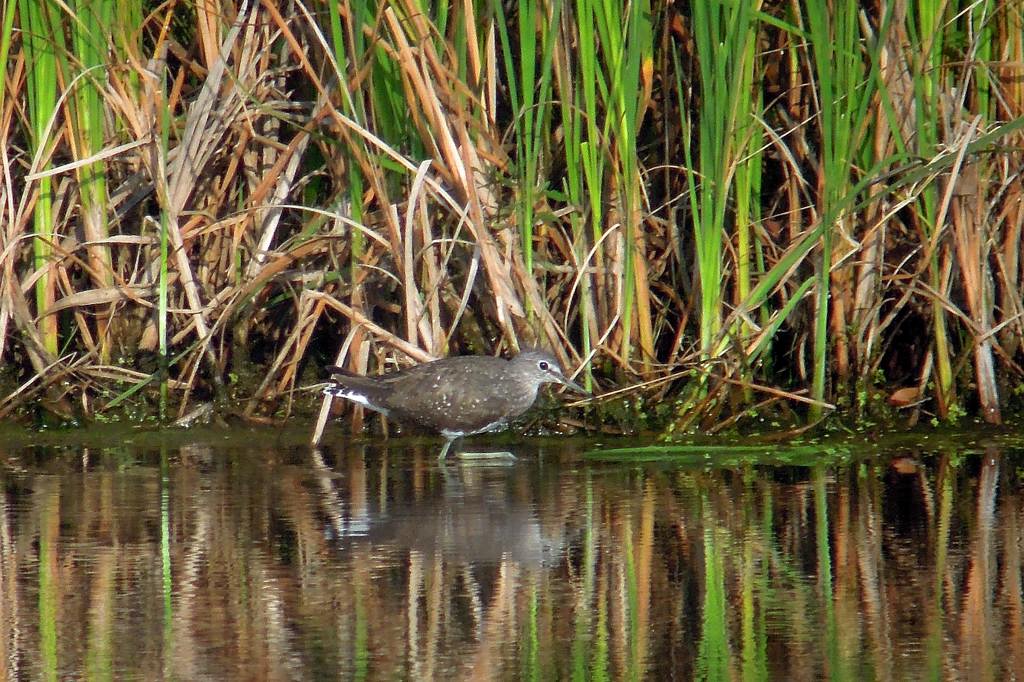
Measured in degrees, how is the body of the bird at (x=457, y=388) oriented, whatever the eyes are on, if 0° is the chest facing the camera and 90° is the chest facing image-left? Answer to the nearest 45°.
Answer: approximately 270°
